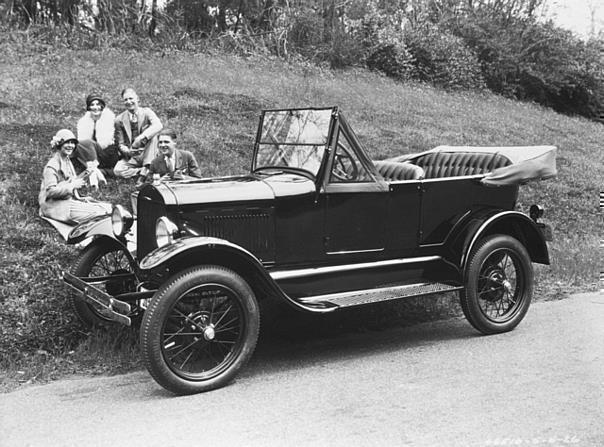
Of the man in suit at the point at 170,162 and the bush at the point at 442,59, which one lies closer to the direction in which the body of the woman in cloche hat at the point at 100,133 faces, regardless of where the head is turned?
the man in suit

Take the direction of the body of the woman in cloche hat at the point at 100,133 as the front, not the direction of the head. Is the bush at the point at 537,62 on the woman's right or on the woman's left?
on the woman's left

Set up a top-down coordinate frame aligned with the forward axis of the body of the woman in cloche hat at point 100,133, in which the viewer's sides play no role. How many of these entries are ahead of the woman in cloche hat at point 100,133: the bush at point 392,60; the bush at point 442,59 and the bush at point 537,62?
0

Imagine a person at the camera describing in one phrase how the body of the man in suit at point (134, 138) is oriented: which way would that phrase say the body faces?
toward the camera

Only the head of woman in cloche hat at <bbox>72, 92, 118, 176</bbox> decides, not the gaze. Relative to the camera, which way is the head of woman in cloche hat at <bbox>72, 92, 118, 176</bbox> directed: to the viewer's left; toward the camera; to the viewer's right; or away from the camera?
toward the camera

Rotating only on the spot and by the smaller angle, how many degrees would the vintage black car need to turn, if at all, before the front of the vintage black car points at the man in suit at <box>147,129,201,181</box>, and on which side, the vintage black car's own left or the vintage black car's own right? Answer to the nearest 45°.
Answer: approximately 90° to the vintage black car's own right

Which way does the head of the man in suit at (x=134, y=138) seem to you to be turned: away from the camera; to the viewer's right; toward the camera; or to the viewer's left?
toward the camera

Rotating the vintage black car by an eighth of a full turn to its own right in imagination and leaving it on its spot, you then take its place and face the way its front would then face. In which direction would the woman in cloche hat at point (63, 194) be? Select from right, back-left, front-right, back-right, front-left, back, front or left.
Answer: front-right

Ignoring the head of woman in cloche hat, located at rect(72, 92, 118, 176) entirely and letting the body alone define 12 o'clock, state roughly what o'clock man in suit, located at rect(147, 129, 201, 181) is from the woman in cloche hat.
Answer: The man in suit is roughly at 11 o'clock from the woman in cloche hat.

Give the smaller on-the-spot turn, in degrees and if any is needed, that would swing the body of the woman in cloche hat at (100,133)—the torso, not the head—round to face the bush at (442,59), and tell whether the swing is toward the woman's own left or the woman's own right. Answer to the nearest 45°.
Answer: approximately 135° to the woman's own left

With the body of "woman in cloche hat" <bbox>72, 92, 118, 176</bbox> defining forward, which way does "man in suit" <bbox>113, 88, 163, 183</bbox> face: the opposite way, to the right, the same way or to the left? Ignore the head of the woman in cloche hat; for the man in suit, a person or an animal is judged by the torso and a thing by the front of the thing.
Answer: the same way

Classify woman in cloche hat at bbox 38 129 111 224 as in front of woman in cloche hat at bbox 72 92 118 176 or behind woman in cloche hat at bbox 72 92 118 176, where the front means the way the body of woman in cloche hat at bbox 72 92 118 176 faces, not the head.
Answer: in front

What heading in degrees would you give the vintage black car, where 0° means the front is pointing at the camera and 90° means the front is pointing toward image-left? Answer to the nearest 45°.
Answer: approximately 45°

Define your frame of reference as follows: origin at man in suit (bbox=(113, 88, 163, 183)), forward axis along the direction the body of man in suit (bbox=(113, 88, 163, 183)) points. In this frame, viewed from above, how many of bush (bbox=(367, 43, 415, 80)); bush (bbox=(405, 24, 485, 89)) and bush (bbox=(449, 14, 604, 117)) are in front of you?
0

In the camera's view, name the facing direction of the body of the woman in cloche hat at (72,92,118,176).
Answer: toward the camera
